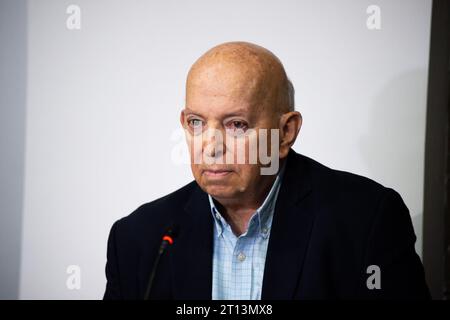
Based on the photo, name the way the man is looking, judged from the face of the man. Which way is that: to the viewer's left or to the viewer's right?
to the viewer's left

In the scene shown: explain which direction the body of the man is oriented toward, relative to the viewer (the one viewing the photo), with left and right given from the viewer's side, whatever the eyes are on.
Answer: facing the viewer and to the left of the viewer
